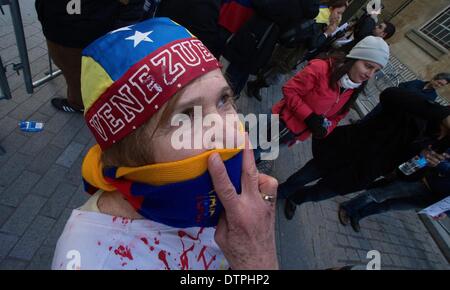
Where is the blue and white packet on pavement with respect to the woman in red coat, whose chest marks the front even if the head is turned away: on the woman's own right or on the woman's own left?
on the woman's own right

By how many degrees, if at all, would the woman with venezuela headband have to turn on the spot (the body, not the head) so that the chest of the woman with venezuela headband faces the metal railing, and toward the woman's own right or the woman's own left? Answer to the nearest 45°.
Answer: approximately 180°

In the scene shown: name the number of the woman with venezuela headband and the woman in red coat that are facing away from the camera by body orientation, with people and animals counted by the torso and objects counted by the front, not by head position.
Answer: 0

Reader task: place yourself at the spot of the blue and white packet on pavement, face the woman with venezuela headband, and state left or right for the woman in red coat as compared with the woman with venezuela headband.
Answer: left

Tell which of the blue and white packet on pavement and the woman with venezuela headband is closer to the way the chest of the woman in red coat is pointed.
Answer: the woman with venezuela headband

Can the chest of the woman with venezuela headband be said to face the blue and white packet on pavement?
no
